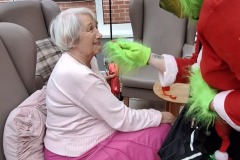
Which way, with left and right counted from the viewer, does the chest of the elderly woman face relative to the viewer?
facing to the right of the viewer

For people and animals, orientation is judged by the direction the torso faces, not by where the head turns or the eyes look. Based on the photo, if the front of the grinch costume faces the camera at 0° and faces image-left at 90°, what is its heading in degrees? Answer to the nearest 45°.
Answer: approximately 90°

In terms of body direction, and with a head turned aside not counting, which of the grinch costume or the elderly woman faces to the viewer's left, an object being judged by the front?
the grinch costume

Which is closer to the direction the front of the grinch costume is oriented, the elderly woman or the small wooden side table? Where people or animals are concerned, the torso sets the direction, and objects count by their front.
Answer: the elderly woman

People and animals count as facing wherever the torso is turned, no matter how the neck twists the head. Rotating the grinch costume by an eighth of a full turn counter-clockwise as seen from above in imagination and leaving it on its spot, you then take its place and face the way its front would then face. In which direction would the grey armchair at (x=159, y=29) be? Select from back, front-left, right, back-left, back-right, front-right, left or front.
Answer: back-right

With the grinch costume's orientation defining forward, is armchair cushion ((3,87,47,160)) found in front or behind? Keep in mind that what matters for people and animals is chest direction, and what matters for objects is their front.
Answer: in front

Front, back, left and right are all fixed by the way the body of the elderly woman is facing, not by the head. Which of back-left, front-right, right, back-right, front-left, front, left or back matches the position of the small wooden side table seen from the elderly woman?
front-left

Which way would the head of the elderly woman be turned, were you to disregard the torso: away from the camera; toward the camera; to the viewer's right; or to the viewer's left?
to the viewer's right

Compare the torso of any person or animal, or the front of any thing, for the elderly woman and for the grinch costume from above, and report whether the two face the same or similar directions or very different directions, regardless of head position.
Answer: very different directions
